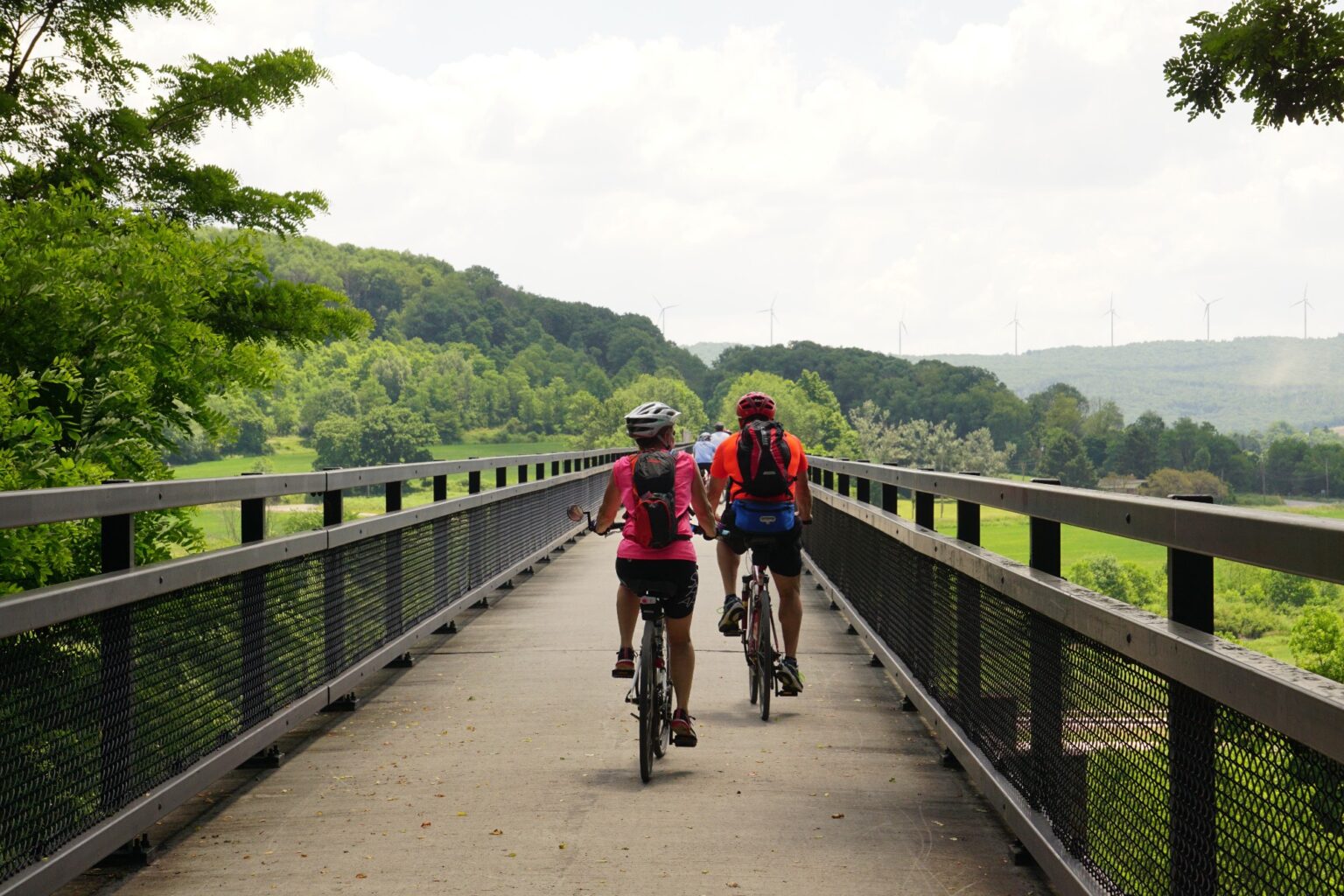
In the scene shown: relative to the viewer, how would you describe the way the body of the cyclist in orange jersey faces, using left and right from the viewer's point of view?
facing away from the viewer

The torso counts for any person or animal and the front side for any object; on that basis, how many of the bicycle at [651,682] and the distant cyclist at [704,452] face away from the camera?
2

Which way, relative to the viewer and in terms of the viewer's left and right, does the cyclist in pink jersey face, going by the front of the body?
facing away from the viewer

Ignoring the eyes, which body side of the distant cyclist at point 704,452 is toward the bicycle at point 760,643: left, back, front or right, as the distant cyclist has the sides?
back

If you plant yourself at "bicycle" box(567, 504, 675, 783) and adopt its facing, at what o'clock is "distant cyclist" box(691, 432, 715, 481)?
The distant cyclist is roughly at 12 o'clock from the bicycle.

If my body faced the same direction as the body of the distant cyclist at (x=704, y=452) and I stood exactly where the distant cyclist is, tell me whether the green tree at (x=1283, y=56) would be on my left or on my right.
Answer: on my right

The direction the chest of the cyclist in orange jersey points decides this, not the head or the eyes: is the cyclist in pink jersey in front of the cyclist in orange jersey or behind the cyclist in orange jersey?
behind

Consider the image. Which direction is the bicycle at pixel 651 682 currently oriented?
away from the camera

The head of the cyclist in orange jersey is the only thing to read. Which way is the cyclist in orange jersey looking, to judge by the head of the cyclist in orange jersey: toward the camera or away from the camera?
away from the camera

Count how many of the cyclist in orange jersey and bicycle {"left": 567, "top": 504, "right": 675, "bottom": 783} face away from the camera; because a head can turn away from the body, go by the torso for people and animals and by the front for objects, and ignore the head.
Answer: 2

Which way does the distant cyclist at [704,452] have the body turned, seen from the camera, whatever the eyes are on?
away from the camera
